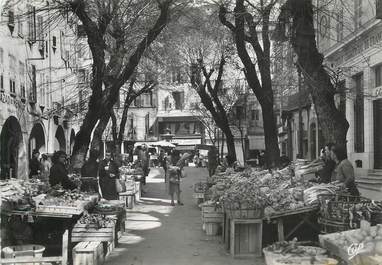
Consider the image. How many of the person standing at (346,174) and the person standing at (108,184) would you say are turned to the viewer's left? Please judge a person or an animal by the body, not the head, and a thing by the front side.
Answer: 1

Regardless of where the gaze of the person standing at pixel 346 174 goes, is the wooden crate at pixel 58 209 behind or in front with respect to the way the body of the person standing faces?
in front

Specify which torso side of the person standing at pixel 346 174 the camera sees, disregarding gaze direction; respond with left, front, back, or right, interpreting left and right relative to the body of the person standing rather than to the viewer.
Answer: left

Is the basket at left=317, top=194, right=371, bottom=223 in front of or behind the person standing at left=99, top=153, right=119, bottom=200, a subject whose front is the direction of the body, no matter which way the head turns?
in front
